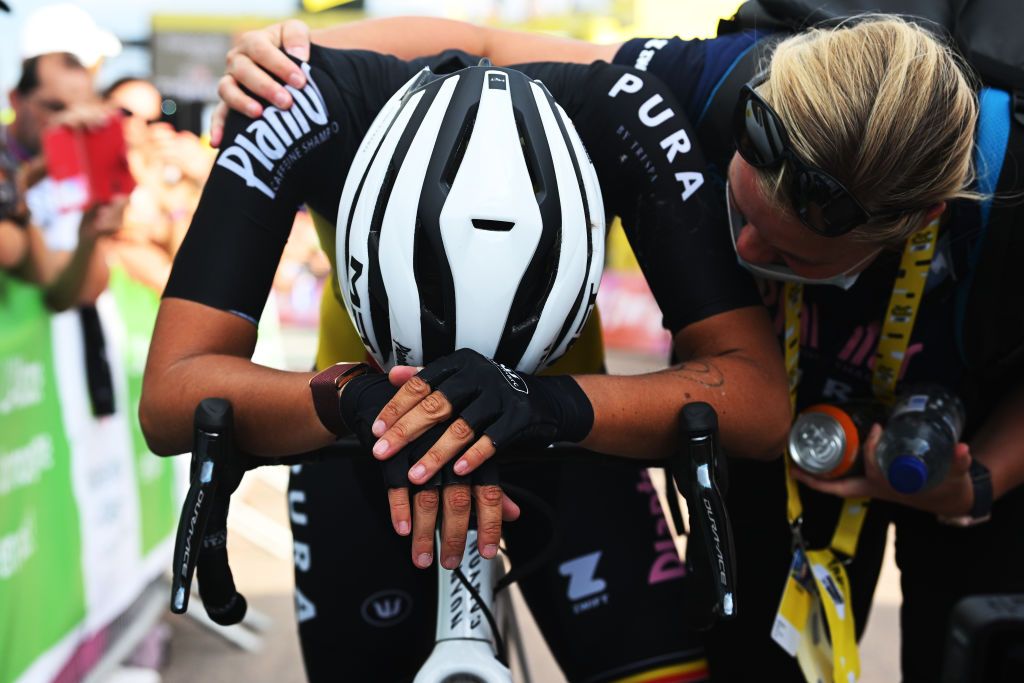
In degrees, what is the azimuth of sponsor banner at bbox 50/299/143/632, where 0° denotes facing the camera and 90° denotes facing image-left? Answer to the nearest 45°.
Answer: approximately 315°

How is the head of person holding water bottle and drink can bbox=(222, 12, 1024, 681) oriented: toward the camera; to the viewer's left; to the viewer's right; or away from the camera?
to the viewer's left

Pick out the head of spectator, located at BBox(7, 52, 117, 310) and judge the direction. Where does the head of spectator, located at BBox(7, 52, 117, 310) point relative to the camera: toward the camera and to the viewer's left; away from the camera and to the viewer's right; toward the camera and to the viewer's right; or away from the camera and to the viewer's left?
toward the camera and to the viewer's right

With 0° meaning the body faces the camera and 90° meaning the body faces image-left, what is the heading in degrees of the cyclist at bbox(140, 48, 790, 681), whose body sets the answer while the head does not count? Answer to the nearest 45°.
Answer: approximately 0°

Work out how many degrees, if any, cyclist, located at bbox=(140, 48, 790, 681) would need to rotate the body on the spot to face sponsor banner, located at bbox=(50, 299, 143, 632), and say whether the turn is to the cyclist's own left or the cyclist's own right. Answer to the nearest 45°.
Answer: approximately 135° to the cyclist's own right

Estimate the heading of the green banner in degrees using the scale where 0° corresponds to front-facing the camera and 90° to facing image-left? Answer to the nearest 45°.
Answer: approximately 315°

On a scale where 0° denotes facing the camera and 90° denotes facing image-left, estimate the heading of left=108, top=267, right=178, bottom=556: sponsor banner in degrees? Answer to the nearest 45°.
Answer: approximately 315°

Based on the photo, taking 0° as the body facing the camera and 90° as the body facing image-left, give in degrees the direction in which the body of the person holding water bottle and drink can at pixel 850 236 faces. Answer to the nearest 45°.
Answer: approximately 45°

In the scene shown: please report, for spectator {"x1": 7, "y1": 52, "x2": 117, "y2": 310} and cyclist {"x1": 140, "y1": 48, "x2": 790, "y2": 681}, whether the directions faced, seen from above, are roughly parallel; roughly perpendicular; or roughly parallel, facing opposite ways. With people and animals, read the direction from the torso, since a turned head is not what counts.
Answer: roughly perpendicular
